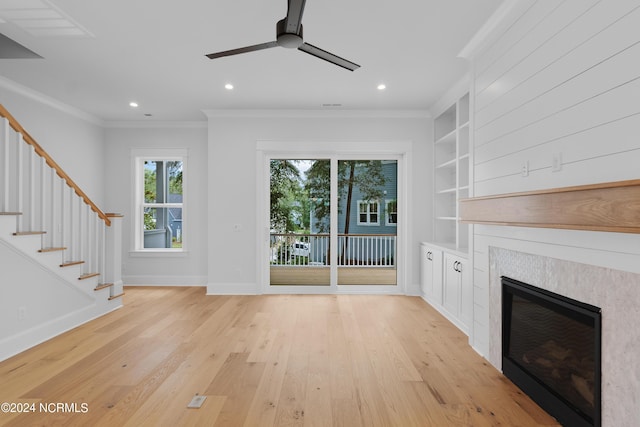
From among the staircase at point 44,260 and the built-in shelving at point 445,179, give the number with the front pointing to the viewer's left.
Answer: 1

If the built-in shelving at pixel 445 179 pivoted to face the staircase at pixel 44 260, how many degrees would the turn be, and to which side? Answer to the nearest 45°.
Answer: approximately 45° to its left

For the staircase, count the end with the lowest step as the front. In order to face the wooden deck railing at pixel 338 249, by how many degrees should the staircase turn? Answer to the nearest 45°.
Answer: approximately 45° to its right

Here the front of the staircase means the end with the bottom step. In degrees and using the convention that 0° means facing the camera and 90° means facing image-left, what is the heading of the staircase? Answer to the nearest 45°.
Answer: approximately 225°

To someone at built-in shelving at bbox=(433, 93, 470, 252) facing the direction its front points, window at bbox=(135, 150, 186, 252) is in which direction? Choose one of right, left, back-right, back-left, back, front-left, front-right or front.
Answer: front

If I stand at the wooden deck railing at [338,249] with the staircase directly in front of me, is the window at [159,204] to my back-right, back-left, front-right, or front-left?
front-right

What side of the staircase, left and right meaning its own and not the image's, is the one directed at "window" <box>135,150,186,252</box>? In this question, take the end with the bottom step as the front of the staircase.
front

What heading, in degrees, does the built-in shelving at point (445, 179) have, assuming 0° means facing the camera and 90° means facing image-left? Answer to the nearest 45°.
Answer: approximately 90°

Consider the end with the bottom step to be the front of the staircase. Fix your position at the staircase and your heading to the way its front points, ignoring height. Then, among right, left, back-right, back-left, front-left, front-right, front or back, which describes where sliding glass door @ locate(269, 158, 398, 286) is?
front-right

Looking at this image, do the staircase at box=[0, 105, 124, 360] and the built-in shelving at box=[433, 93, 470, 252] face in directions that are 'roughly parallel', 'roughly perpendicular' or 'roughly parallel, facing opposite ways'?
roughly perpendicular

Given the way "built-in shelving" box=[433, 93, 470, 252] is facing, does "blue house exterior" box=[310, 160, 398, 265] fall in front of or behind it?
in front
